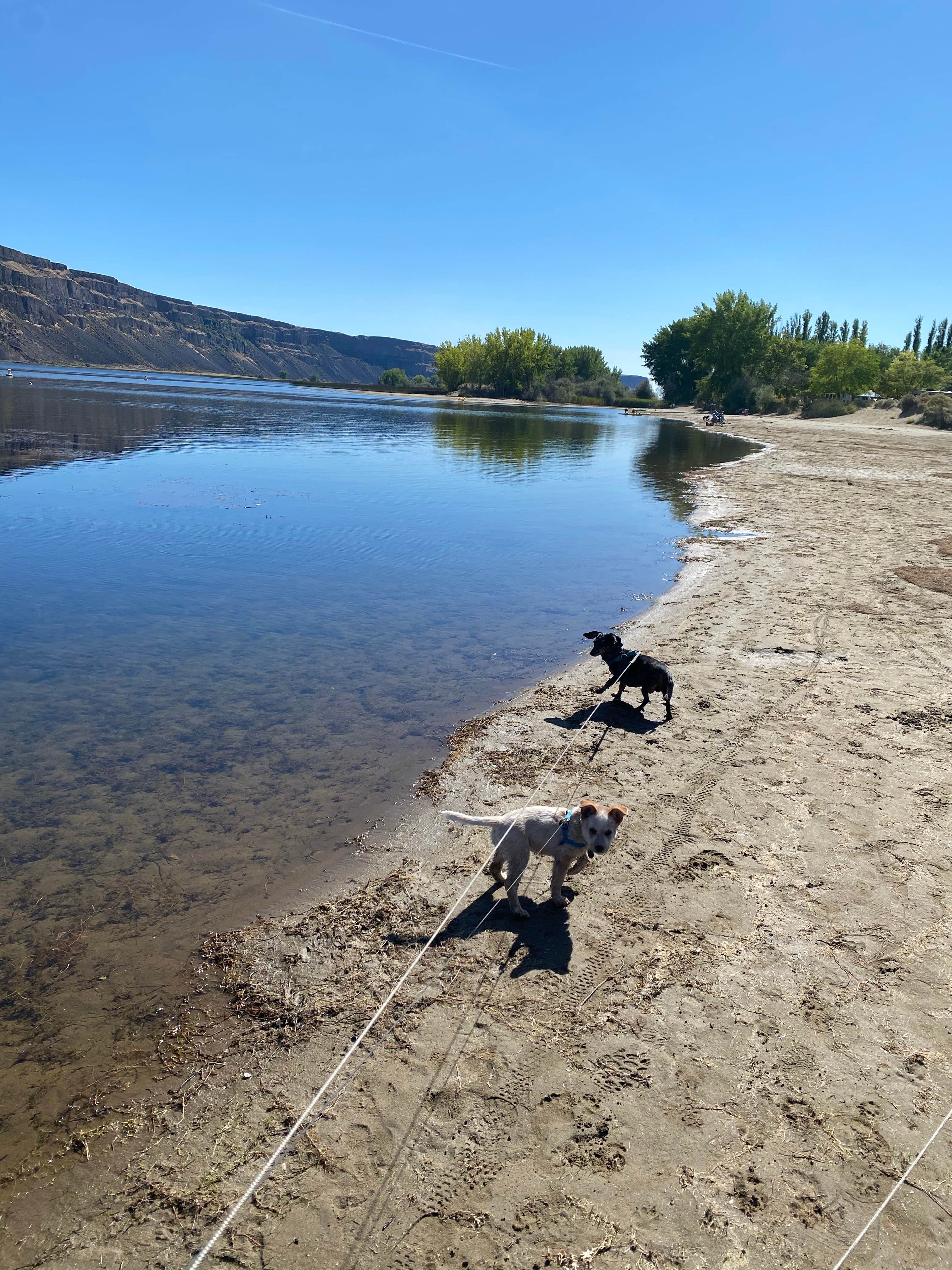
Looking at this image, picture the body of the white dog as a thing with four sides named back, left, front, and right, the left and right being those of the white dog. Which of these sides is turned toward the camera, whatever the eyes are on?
right

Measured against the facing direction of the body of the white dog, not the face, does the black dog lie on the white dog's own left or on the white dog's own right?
on the white dog's own left
